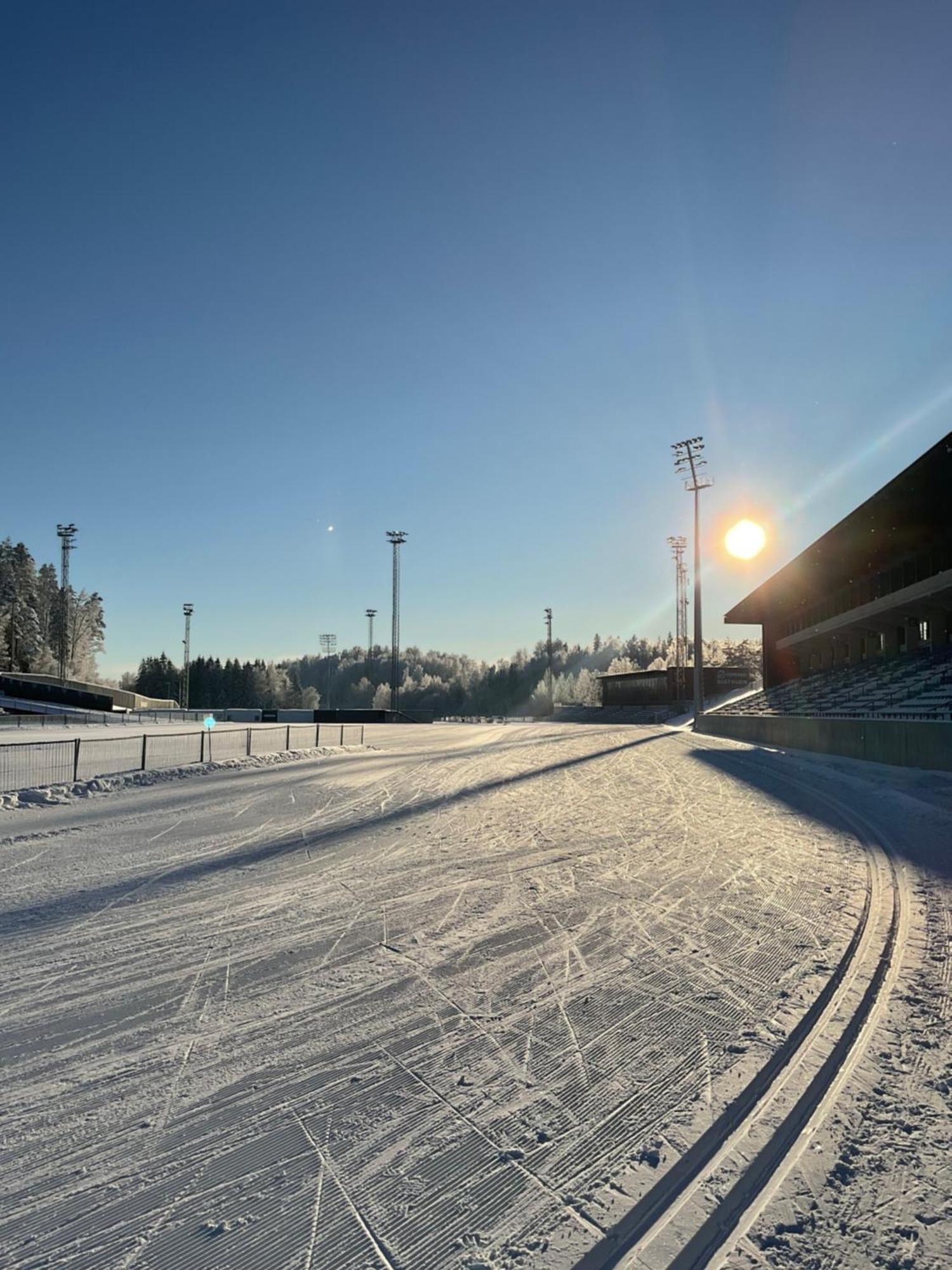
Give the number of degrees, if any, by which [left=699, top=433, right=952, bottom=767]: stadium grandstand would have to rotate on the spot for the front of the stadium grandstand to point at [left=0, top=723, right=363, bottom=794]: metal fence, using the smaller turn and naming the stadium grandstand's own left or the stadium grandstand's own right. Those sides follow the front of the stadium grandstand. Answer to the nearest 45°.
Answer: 0° — it already faces it

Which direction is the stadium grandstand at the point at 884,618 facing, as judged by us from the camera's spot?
facing the viewer and to the left of the viewer
